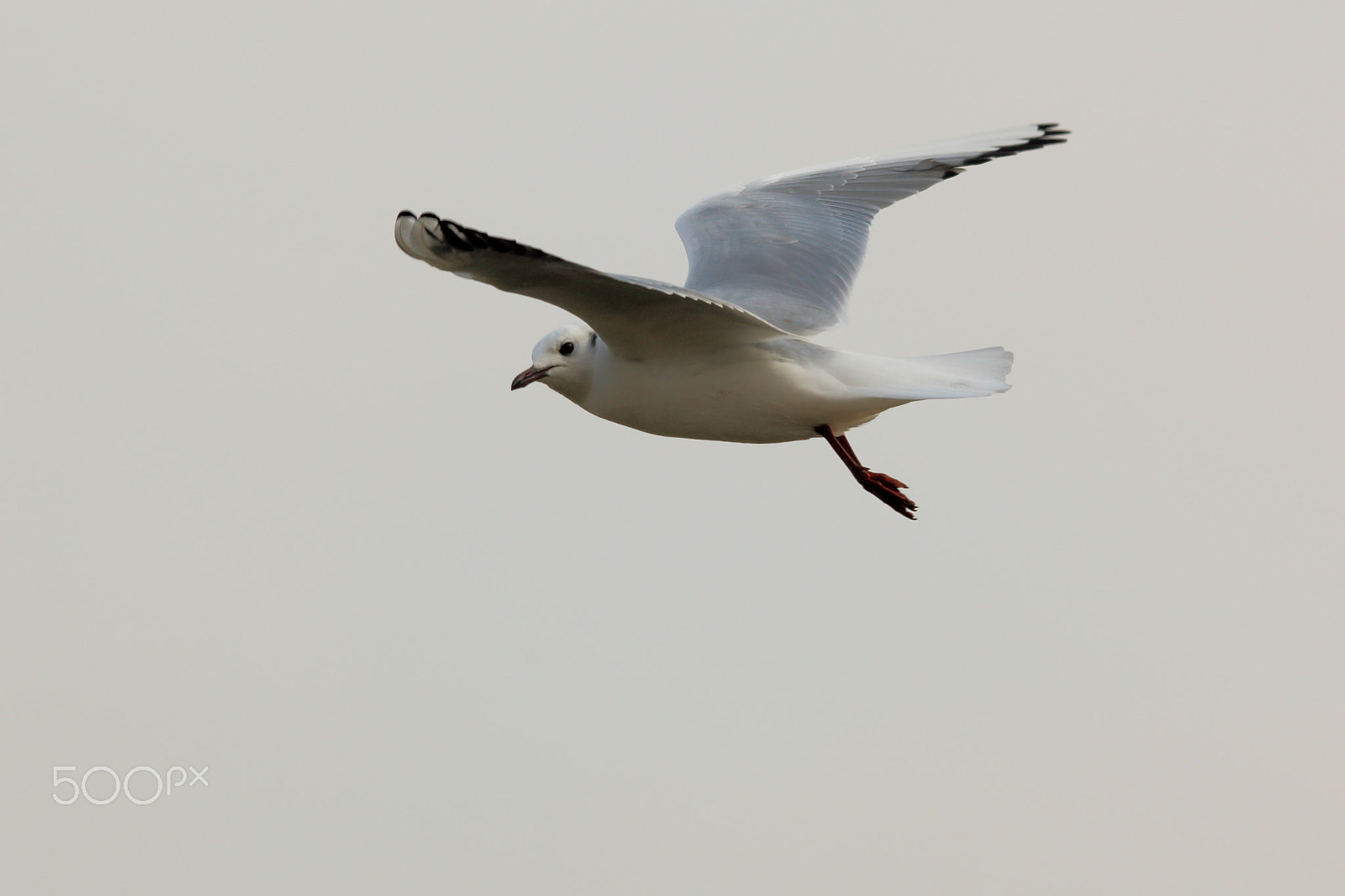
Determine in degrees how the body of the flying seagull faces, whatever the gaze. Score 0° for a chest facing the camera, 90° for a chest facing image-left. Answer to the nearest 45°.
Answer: approximately 90°
